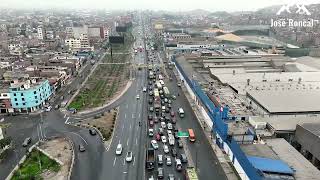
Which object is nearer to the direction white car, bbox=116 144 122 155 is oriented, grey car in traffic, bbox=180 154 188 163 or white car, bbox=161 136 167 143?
the grey car in traffic

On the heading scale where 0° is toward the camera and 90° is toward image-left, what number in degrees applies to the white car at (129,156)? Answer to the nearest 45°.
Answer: approximately 0°

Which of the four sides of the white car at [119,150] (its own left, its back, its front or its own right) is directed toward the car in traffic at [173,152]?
left

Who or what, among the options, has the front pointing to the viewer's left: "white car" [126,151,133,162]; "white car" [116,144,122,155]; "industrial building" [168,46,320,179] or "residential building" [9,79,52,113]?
the industrial building

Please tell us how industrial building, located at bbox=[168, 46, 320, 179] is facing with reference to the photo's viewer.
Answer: facing to the left of the viewer

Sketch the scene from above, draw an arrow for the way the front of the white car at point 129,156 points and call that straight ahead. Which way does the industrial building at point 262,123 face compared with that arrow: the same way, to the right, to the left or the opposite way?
to the right

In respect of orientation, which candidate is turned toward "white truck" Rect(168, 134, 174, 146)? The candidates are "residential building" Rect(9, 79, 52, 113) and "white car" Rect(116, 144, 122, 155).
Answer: the residential building
